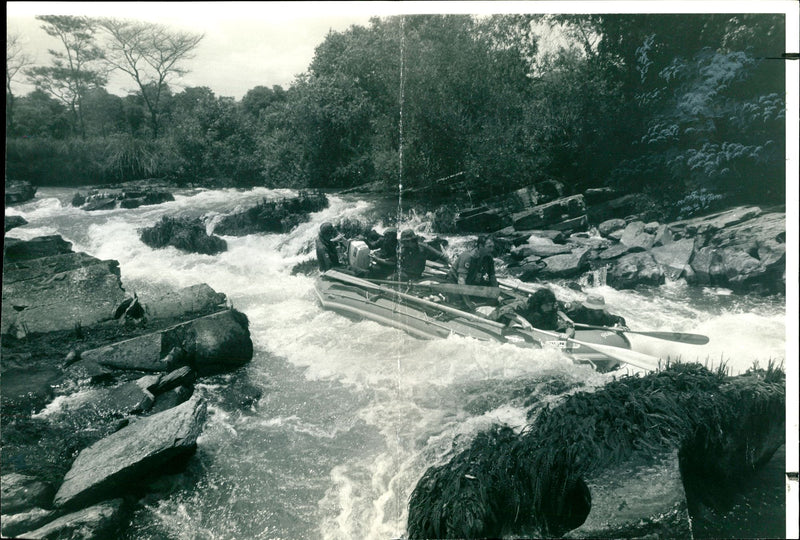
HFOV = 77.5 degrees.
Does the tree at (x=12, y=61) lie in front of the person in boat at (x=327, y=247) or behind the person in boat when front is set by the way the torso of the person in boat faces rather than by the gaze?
behind

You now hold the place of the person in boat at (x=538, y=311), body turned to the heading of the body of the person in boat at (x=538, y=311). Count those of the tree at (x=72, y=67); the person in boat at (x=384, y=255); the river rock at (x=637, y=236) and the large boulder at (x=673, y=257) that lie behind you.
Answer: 2

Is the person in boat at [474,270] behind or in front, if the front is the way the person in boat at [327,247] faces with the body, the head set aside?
in front

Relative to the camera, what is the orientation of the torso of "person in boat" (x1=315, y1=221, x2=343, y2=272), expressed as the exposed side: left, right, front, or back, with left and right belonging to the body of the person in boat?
right

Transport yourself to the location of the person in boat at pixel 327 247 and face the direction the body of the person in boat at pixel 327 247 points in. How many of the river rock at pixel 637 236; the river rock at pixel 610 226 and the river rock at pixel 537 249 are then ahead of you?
3

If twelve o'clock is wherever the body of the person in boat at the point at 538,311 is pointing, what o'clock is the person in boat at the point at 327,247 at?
the person in boat at the point at 327,247 is roughly at 6 o'clock from the person in boat at the point at 538,311.

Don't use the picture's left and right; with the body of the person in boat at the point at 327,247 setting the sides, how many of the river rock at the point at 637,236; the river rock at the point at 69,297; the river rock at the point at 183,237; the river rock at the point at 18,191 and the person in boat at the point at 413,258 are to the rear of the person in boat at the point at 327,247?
3

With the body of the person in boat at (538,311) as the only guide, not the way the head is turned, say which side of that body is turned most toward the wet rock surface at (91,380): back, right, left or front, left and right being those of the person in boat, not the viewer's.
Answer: back

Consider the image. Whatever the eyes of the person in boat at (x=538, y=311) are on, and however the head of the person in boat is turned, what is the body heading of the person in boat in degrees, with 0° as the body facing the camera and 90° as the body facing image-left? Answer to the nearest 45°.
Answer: approximately 270°

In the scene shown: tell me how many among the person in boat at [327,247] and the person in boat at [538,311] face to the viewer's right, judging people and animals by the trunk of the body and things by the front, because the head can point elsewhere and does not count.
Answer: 2

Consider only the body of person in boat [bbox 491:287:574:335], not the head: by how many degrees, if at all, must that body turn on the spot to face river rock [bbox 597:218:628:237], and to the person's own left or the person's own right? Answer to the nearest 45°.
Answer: approximately 135° to the person's own left

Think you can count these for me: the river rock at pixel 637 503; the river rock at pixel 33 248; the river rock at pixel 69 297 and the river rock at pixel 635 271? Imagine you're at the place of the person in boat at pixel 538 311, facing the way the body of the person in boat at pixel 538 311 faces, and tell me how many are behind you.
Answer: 2

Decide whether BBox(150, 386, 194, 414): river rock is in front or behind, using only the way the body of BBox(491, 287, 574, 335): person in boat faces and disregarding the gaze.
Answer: behind
